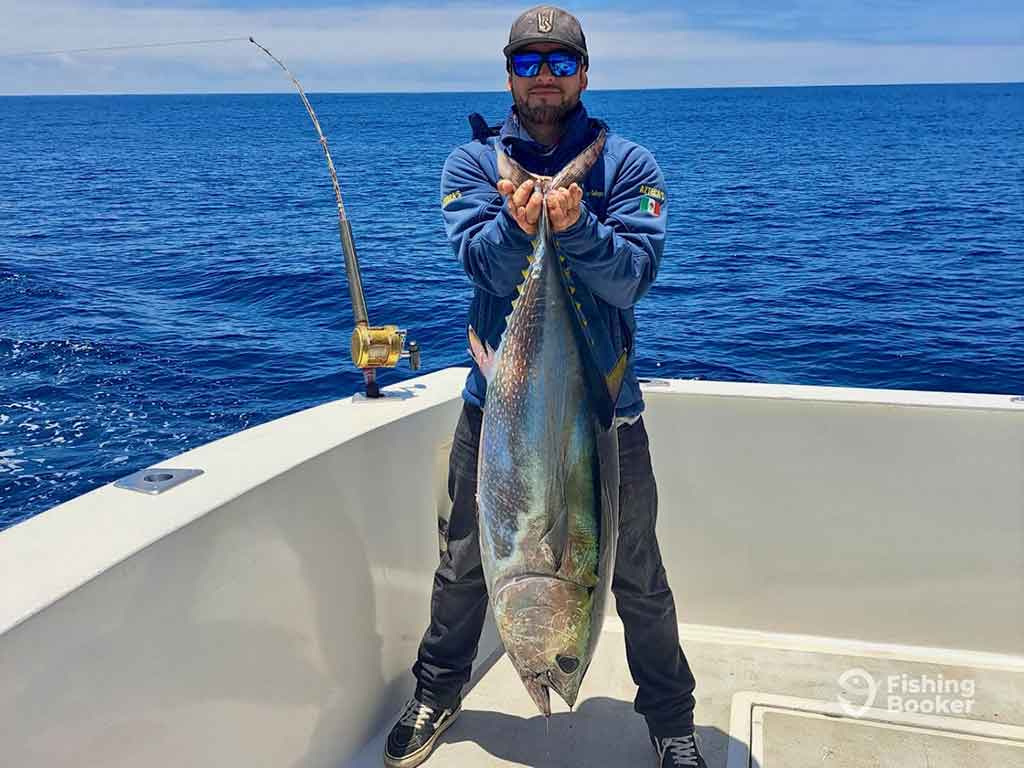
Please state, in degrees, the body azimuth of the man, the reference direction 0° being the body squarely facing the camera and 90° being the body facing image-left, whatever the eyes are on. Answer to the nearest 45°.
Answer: approximately 0°

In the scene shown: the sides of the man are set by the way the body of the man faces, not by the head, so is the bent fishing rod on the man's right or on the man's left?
on the man's right
